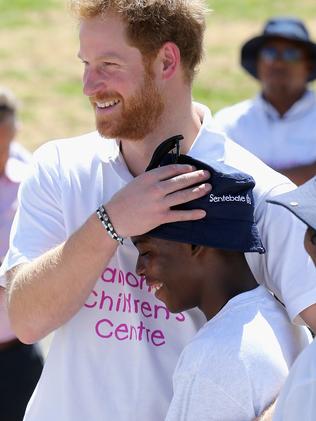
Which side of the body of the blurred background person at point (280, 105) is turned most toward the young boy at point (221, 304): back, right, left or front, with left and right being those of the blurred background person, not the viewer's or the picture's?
front

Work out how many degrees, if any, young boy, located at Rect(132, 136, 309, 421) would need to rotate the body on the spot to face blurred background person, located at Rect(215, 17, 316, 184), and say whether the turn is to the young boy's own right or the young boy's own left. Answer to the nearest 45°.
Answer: approximately 90° to the young boy's own right

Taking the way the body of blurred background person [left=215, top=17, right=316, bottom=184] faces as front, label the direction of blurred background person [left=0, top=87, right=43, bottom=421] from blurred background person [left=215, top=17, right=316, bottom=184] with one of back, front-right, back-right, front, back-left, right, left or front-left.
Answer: front-right

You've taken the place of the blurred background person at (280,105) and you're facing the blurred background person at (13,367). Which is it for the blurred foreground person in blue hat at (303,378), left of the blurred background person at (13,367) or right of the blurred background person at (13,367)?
left

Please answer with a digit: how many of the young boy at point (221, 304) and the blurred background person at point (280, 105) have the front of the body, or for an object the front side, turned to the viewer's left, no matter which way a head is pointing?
1

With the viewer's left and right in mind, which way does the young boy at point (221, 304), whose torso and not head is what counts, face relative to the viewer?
facing to the left of the viewer

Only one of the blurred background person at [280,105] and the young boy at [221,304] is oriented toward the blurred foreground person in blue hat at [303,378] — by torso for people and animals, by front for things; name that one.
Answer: the blurred background person at [280,105]

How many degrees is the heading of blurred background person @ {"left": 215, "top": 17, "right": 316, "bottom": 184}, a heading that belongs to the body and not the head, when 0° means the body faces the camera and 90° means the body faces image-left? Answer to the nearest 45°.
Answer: approximately 0°

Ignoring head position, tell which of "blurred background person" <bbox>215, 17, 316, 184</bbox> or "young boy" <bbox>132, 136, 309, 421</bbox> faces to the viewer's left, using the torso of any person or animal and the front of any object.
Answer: the young boy

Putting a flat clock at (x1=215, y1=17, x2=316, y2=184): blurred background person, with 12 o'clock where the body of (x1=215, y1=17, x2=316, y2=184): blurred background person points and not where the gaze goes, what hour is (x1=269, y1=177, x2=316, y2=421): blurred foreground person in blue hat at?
(x1=269, y1=177, x2=316, y2=421): blurred foreground person in blue hat is roughly at 12 o'clock from (x1=215, y1=17, x2=316, y2=184): blurred background person.

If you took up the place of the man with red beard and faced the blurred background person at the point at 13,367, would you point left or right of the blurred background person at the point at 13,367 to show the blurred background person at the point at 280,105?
right

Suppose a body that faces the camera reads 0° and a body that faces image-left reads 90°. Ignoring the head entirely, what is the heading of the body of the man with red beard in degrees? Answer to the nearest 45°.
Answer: approximately 45°
